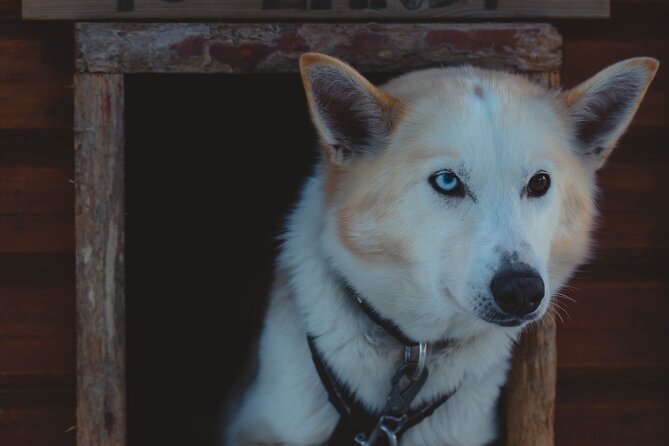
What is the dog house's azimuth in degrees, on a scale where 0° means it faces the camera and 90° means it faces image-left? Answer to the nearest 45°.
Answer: approximately 0°

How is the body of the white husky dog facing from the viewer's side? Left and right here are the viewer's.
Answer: facing the viewer and to the right of the viewer
